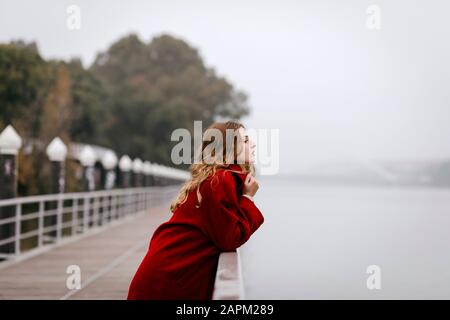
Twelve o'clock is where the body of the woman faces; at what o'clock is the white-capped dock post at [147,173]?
The white-capped dock post is roughly at 9 o'clock from the woman.

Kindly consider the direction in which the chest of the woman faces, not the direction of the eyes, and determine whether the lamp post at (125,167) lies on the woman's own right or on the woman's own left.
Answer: on the woman's own left

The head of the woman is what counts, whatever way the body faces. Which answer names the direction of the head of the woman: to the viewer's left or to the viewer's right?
to the viewer's right

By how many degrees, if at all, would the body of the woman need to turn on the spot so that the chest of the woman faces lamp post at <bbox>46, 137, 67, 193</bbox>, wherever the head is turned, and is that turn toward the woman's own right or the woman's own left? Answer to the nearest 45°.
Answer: approximately 90° to the woman's own left

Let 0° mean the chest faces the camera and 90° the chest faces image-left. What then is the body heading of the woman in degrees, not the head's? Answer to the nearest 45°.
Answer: approximately 270°
